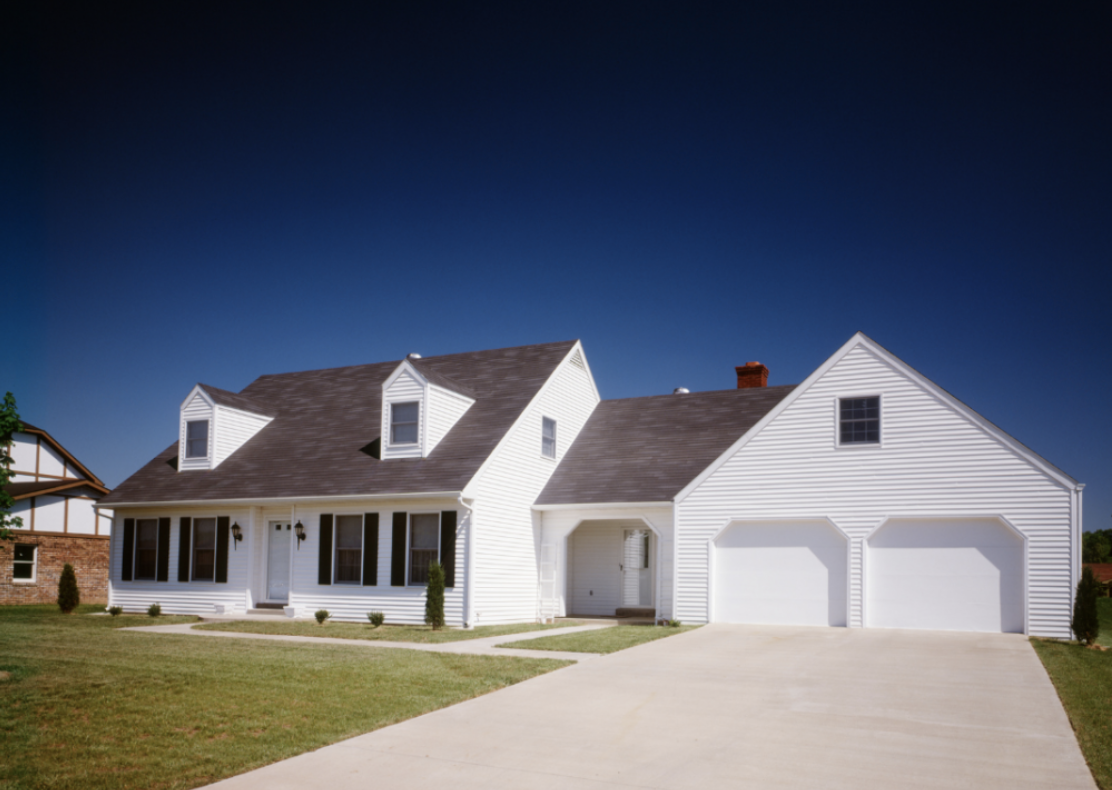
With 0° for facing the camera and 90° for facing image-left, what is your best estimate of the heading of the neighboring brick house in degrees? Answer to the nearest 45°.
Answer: approximately 0°

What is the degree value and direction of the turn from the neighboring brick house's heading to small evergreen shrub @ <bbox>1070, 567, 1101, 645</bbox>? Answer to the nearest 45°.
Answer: approximately 45° to its left
